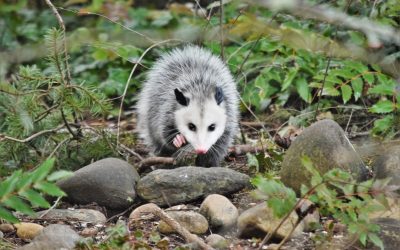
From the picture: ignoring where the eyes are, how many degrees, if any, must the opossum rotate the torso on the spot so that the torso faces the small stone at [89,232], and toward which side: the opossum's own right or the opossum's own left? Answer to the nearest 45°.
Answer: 0° — it already faces it

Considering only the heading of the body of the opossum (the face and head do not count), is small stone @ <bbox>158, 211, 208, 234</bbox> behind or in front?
in front

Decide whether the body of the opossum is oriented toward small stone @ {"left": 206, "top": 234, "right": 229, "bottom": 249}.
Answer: yes

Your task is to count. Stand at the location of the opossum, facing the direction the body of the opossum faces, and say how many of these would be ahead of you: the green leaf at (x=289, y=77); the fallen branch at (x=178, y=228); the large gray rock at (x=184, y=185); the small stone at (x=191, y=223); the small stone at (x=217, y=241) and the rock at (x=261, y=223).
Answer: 5

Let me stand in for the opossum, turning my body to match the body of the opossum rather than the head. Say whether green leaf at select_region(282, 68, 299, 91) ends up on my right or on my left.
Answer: on my left

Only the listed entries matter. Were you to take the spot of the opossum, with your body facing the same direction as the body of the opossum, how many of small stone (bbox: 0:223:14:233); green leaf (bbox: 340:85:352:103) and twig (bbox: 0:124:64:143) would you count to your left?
1

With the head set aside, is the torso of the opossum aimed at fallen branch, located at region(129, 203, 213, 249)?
yes

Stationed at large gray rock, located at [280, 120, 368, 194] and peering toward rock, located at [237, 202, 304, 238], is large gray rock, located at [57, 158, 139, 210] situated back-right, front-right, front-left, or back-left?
front-right

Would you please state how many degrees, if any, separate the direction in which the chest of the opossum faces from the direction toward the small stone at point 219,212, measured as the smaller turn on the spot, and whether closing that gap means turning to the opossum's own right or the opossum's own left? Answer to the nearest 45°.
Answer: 0° — it already faces it

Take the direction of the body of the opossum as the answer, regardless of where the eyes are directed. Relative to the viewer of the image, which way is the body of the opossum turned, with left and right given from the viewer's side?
facing the viewer

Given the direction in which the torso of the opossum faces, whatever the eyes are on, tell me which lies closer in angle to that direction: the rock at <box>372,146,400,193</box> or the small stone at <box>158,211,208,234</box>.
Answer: the small stone

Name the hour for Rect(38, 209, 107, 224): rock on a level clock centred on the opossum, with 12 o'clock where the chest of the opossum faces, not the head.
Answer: The rock is roughly at 1 o'clock from the opossum.

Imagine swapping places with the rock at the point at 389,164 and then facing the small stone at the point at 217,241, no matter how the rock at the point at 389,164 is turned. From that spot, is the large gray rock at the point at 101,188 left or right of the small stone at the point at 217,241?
right

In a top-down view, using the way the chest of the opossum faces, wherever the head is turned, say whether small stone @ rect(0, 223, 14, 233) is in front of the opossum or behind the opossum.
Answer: in front

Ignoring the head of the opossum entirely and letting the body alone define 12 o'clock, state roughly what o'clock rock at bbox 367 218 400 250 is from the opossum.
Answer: The rock is roughly at 11 o'clock from the opossum.

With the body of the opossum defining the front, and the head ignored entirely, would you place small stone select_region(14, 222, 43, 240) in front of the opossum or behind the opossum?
in front
